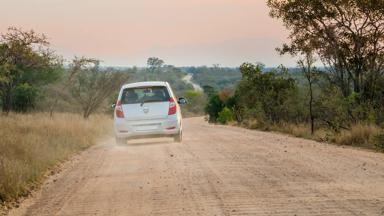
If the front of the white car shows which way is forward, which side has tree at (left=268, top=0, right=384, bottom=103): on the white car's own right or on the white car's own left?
on the white car's own right

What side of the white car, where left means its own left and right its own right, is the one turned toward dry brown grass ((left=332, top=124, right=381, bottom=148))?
right

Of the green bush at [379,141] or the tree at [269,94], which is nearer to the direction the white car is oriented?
the tree

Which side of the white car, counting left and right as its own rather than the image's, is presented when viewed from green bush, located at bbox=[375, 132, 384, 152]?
right

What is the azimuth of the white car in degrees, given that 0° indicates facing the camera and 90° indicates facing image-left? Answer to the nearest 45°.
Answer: approximately 180°
